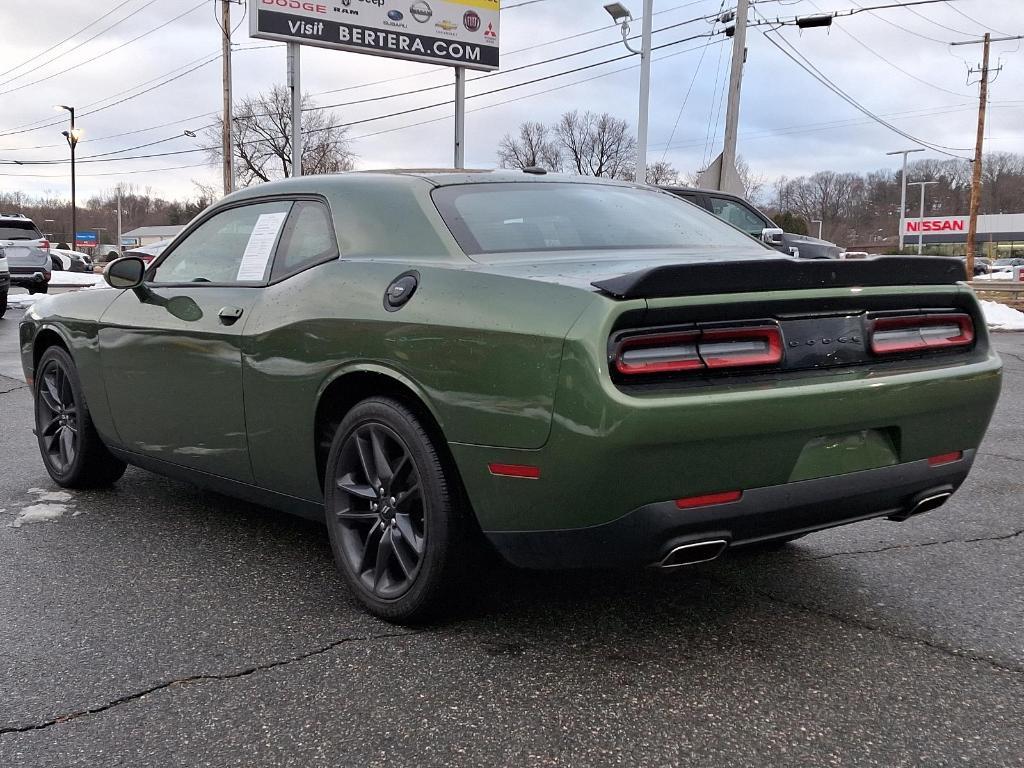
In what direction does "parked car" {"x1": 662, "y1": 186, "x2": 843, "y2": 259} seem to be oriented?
to the viewer's right

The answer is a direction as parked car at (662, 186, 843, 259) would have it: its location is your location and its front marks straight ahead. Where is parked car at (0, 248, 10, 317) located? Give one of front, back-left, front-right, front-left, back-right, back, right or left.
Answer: back

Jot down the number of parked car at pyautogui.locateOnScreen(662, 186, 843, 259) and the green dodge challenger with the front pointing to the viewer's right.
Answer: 1

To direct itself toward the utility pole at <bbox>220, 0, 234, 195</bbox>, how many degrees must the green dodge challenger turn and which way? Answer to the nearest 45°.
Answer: approximately 45° to its right

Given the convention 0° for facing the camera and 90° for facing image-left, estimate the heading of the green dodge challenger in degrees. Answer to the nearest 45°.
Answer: approximately 135°

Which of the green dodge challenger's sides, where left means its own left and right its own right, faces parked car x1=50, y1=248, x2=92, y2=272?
front

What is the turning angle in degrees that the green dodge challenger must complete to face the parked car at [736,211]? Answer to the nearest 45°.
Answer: approximately 45° to its right

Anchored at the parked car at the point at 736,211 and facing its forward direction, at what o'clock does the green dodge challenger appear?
The green dodge challenger is roughly at 3 o'clock from the parked car.

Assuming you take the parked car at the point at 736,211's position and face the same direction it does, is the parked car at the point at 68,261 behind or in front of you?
behind

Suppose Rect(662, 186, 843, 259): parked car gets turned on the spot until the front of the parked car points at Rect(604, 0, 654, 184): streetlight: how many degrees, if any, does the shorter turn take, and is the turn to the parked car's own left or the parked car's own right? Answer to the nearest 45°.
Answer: approximately 90° to the parked car's own left

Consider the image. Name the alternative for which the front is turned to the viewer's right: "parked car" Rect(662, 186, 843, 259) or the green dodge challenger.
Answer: the parked car

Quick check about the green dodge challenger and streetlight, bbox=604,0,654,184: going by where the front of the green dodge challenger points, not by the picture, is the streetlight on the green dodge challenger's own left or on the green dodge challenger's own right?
on the green dodge challenger's own right
